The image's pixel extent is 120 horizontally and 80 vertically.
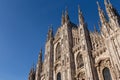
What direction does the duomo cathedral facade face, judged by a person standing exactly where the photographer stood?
facing the viewer and to the left of the viewer
